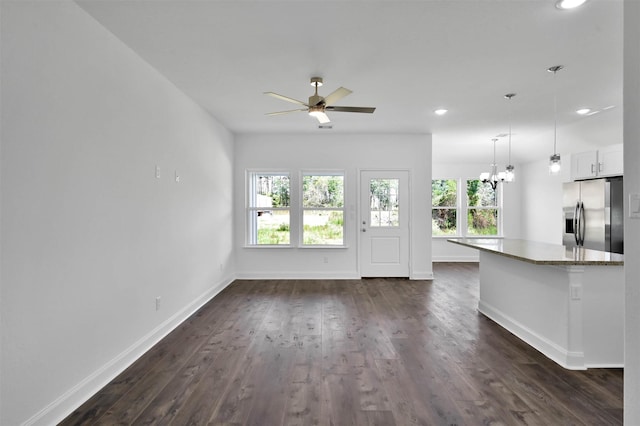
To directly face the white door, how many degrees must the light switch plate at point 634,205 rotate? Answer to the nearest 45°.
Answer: approximately 90° to its right

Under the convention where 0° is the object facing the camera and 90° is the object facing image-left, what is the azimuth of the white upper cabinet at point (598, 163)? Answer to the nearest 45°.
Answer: approximately 45°

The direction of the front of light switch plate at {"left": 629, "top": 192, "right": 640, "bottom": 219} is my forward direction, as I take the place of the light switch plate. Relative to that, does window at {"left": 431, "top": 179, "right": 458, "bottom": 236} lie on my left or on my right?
on my right

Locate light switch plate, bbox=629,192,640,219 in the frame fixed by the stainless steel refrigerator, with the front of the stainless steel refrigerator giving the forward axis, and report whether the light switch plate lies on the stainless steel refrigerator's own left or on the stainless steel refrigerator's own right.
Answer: on the stainless steel refrigerator's own left

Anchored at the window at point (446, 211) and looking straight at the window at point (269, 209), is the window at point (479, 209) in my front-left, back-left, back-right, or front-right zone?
back-left

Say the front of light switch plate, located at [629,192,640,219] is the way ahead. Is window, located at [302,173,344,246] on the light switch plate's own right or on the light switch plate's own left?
on the light switch plate's own right
